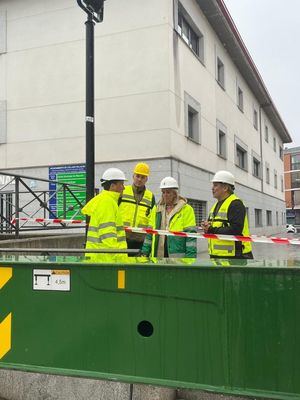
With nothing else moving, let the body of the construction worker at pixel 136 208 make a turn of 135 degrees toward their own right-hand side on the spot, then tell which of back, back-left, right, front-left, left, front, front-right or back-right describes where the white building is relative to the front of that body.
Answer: front-right

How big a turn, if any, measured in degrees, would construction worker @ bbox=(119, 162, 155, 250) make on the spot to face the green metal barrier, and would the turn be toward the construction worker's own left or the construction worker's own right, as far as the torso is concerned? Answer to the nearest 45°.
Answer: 0° — they already face it

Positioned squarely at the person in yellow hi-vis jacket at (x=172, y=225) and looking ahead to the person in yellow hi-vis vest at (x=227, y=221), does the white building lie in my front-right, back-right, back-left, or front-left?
back-left

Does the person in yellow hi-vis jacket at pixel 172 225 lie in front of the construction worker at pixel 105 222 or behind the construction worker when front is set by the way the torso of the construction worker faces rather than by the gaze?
in front

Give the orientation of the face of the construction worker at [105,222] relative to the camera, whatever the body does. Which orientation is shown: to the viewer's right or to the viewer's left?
to the viewer's right

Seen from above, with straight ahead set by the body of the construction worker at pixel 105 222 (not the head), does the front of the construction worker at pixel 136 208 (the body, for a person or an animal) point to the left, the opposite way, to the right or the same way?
to the right

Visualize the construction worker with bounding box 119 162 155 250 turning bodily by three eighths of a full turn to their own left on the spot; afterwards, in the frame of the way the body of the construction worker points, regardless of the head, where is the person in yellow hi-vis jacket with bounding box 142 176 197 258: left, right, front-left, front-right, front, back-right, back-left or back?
right

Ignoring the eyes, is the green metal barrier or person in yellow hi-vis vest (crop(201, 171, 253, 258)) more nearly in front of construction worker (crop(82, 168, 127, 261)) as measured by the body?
the person in yellow hi-vis vest

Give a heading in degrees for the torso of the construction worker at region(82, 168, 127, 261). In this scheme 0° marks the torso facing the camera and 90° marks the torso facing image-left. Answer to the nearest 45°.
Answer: approximately 270°

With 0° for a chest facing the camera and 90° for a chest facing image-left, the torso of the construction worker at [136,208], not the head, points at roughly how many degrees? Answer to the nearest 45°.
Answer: approximately 0°

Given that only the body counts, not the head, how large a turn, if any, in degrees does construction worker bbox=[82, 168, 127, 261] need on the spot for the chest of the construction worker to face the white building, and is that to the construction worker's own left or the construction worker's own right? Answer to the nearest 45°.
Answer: approximately 90° to the construction worker's own left

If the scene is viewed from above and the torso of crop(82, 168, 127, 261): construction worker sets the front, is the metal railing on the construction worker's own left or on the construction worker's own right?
on the construction worker's own left

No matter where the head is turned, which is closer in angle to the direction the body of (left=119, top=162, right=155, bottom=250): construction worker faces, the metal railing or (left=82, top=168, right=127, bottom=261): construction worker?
the construction worker

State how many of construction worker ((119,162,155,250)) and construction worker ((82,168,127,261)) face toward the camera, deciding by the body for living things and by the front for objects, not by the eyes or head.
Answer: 1

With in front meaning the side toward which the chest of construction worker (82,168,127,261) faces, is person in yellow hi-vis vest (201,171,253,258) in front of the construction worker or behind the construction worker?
in front

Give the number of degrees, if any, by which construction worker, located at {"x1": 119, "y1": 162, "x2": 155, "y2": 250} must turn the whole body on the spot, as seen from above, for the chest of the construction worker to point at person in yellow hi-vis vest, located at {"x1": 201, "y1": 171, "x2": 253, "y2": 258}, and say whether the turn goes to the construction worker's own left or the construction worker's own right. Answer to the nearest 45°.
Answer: approximately 45° to the construction worker's own left
